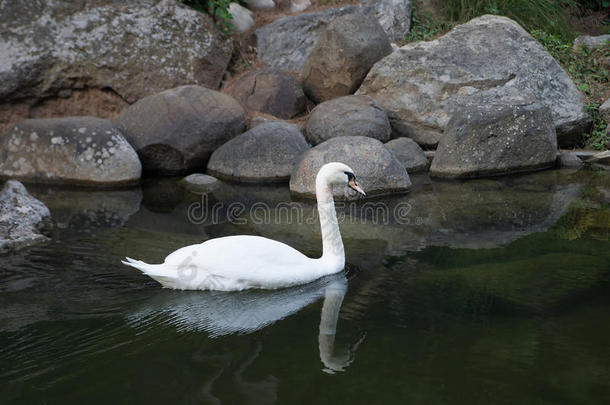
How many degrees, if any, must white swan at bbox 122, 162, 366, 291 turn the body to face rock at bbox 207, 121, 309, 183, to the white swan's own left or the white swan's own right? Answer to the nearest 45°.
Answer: approximately 90° to the white swan's own left

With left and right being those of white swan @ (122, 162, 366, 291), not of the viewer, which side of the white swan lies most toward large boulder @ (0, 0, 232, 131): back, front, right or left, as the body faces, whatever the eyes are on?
left

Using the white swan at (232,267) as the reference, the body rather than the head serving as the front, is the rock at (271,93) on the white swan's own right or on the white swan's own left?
on the white swan's own left

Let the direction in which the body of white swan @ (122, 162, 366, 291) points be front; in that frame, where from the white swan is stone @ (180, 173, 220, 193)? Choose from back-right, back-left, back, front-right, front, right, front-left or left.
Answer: left

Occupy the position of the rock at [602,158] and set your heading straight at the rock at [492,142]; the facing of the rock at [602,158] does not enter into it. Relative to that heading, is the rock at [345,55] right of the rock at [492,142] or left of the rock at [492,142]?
right

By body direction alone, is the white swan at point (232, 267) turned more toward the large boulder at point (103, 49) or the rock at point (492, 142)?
the rock

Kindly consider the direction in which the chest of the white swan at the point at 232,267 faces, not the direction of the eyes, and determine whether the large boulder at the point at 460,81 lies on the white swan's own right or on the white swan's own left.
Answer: on the white swan's own left

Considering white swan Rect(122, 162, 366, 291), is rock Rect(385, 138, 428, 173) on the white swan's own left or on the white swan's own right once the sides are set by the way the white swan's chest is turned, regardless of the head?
on the white swan's own left

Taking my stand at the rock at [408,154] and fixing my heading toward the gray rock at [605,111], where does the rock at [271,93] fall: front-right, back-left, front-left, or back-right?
back-left

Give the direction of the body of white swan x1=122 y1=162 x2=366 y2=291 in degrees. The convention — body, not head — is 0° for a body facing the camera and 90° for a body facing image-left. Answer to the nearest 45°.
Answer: approximately 270°

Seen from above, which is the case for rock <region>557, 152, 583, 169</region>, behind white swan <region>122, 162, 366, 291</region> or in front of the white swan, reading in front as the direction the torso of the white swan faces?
in front

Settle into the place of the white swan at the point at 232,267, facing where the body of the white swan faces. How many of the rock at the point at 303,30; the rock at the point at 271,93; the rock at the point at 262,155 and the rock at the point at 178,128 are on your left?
4

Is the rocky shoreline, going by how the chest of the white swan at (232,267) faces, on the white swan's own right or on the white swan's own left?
on the white swan's own left

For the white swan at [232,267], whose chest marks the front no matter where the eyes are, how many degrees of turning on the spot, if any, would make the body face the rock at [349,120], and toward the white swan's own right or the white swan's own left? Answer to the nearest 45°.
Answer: approximately 90° to the white swan's own left

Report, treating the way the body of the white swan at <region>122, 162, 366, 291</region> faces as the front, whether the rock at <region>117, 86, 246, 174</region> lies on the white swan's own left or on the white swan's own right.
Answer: on the white swan's own left

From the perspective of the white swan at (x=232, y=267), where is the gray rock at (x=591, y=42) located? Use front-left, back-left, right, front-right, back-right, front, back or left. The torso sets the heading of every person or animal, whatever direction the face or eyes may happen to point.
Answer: front-left

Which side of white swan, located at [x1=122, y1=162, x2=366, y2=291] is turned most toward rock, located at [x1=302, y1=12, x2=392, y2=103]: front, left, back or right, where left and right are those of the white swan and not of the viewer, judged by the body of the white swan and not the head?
left
